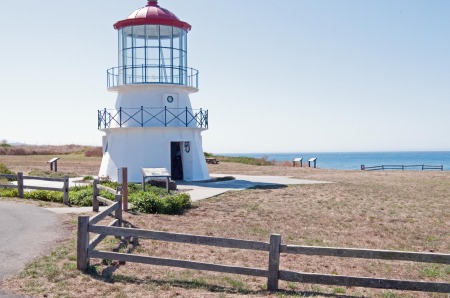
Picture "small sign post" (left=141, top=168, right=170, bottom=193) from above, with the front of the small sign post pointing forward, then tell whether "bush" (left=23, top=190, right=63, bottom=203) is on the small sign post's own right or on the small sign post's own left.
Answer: on the small sign post's own right

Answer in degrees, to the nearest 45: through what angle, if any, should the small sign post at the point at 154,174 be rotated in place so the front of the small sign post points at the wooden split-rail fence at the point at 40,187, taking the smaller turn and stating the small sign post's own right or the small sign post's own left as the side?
approximately 45° to the small sign post's own right

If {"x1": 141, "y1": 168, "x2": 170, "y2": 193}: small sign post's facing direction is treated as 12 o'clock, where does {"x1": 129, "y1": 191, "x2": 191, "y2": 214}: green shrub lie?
The green shrub is roughly at 12 o'clock from the small sign post.

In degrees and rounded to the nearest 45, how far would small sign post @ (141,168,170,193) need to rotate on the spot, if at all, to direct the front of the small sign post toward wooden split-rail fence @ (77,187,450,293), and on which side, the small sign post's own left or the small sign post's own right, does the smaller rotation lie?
0° — it already faces it

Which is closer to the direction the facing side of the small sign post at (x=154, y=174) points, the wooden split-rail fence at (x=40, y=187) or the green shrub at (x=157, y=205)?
the green shrub

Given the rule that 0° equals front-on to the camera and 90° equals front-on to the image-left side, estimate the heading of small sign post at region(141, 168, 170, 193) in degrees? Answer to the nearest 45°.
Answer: approximately 0°

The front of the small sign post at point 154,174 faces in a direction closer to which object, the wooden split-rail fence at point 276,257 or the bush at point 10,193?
the wooden split-rail fence

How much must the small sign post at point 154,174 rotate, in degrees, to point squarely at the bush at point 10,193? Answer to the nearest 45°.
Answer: approximately 90° to its right

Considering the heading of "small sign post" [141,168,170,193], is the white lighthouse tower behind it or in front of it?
behind

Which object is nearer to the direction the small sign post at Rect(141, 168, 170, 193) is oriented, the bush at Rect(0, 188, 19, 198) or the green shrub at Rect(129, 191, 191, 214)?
the green shrub
